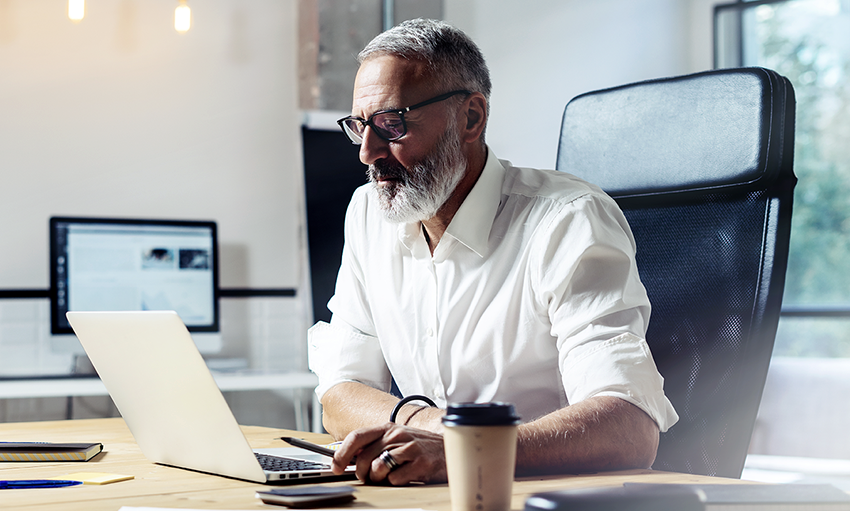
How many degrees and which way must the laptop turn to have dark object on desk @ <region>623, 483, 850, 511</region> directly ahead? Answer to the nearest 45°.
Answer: approximately 90° to its right

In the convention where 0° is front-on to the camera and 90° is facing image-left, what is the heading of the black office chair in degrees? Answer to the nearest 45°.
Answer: approximately 45°

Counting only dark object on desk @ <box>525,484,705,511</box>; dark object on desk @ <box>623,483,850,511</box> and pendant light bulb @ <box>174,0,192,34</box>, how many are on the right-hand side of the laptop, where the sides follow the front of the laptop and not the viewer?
2

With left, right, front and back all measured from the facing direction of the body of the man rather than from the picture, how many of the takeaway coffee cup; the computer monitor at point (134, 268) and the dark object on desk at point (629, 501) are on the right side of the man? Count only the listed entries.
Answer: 1

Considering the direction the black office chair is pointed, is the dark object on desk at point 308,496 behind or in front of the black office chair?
in front

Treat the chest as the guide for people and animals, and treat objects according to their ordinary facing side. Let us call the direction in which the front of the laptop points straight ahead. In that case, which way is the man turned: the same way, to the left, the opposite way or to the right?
the opposite way

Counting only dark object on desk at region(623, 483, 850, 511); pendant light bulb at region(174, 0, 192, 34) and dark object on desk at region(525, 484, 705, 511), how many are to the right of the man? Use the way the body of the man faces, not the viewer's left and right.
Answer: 1

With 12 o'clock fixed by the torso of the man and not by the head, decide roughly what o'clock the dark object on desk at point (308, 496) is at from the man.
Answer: The dark object on desk is roughly at 11 o'clock from the man.

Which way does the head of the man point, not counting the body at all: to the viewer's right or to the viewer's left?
to the viewer's left

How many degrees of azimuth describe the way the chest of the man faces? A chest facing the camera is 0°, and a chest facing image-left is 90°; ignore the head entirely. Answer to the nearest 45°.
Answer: approximately 45°

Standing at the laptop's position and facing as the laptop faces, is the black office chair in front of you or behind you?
in front

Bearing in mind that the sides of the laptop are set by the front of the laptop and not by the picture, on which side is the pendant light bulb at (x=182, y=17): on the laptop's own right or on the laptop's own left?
on the laptop's own left
